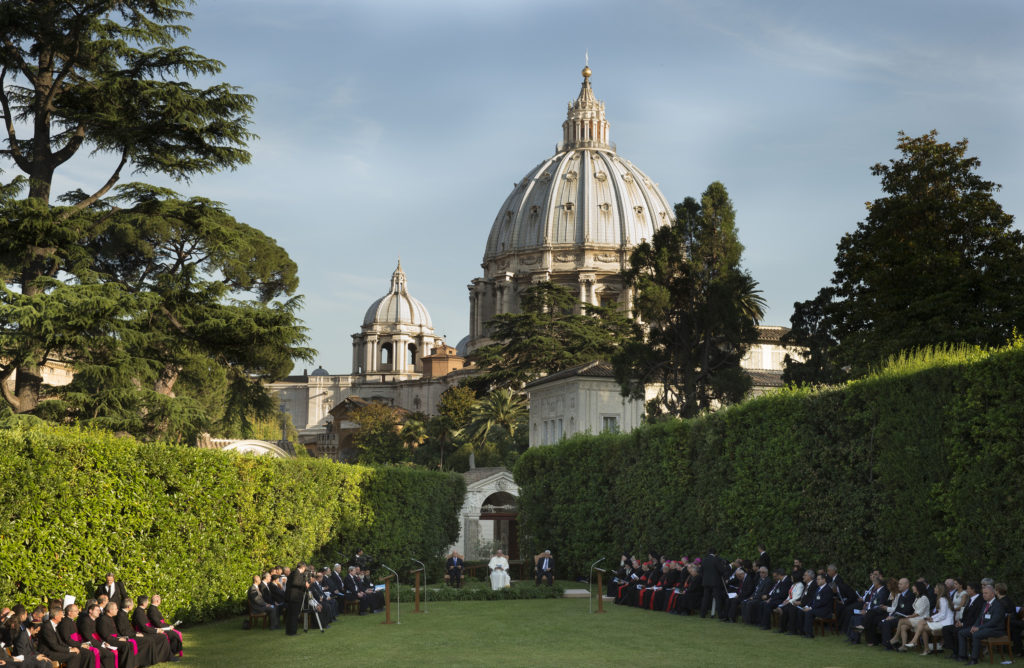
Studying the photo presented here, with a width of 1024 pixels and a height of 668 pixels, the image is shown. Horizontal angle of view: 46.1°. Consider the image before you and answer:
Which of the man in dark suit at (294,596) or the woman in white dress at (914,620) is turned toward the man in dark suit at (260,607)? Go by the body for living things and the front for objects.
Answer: the woman in white dress

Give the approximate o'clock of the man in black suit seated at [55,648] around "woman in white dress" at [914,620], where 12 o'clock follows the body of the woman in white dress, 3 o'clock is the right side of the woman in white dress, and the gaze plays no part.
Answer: The man in black suit seated is roughly at 11 o'clock from the woman in white dress.

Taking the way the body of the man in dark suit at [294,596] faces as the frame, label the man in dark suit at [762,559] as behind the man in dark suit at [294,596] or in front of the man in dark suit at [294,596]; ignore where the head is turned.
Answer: in front

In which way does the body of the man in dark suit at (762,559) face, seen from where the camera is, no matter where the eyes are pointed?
to the viewer's left

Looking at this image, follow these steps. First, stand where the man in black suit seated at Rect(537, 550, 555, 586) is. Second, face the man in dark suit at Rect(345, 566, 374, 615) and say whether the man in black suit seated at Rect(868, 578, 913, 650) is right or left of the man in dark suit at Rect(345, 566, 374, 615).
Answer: left

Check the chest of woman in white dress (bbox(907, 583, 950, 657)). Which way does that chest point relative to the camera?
to the viewer's left

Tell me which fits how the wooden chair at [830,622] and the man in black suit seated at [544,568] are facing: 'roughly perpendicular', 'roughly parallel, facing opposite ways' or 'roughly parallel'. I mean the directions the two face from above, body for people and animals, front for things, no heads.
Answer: roughly perpendicular

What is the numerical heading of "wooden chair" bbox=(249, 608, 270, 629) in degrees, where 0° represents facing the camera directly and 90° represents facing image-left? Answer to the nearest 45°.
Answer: approximately 270°

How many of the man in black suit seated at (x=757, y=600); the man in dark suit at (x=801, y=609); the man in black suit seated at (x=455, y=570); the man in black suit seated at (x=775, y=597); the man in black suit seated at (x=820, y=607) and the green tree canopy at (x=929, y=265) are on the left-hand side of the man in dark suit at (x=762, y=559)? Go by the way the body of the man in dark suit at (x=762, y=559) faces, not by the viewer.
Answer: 4

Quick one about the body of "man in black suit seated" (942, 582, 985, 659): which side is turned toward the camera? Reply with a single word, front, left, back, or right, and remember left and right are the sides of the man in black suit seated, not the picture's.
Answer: left

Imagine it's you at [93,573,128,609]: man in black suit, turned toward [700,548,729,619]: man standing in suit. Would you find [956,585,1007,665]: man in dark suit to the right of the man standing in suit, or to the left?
right

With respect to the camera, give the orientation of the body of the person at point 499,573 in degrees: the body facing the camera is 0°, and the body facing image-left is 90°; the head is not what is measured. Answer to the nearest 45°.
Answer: approximately 0°

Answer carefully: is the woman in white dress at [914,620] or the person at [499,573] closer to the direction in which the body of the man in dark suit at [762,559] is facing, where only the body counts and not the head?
the person

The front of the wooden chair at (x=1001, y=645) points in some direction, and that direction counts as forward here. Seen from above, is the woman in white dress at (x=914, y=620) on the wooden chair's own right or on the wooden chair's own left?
on the wooden chair's own right

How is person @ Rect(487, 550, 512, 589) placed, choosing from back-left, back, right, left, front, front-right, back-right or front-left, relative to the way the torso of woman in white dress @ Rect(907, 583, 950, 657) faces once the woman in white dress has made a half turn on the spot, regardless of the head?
back-left

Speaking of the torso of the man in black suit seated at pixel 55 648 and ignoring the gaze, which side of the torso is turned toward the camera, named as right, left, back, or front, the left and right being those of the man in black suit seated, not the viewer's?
right
